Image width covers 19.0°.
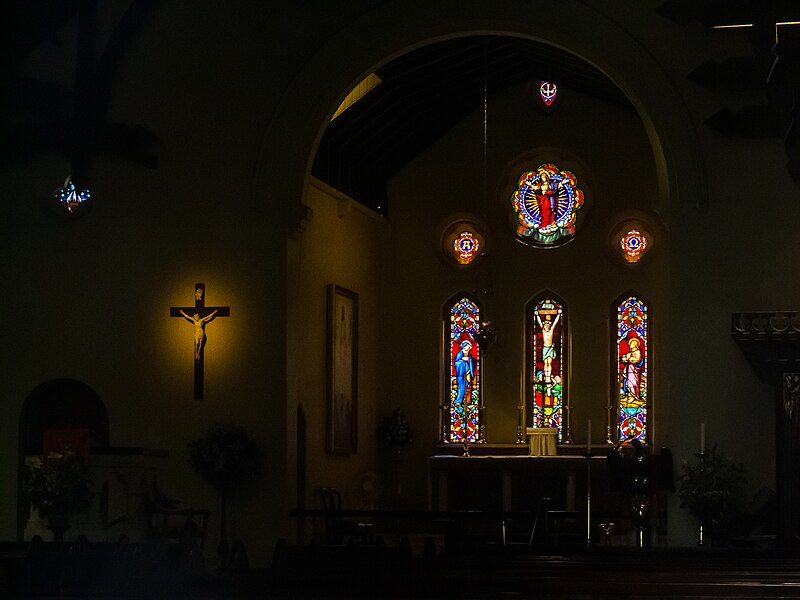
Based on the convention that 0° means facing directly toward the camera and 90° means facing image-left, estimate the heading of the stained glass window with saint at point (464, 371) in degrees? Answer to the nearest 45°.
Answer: approximately 0°

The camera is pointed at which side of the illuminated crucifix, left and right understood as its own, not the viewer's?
front

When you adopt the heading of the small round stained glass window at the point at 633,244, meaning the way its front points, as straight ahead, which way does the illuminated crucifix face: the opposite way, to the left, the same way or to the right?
the same way

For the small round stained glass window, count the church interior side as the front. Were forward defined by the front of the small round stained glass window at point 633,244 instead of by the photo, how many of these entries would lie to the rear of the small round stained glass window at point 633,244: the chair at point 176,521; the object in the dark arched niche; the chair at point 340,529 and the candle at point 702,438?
0

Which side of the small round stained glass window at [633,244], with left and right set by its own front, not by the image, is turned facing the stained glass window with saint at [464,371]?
right

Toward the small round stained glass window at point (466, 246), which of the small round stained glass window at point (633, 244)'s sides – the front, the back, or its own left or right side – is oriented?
right

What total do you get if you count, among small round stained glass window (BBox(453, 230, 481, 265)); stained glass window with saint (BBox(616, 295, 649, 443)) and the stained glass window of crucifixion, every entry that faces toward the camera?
3

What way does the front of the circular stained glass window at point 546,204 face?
toward the camera

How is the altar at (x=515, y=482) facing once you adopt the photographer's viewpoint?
facing the viewer

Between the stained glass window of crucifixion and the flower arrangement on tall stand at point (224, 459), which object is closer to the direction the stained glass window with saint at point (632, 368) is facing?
the flower arrangement on tall stand

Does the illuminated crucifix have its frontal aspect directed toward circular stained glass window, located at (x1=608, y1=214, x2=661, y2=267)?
no

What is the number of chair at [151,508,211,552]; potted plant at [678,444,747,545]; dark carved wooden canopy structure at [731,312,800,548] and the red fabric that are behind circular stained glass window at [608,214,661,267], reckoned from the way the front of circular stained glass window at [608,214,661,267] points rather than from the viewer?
0

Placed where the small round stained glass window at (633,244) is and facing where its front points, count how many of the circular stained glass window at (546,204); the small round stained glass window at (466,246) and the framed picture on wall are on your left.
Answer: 0

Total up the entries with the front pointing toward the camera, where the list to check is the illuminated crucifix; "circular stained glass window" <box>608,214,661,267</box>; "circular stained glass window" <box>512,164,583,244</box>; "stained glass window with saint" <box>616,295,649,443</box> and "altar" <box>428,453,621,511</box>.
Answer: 5

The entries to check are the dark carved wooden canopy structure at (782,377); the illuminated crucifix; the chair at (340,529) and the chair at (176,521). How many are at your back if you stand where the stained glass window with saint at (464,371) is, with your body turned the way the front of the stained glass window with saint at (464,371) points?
0

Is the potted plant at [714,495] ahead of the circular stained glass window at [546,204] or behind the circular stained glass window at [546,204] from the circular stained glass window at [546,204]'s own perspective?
ahead

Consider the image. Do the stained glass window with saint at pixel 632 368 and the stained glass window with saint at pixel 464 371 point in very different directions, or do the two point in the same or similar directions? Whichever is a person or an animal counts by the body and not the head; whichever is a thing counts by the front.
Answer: same or similar directions
